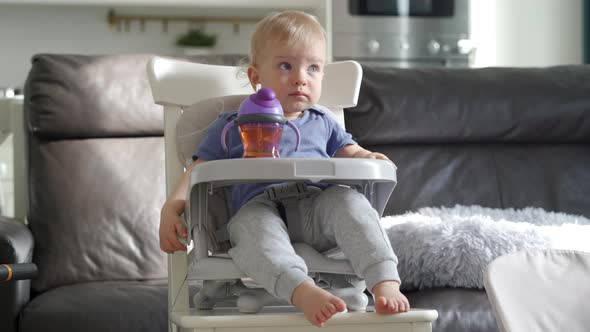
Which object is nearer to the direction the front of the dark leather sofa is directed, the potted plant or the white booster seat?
the white booster seat

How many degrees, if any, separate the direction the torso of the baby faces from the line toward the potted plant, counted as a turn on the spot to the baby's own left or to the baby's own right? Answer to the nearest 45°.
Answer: approximately 135° to the baby's own left

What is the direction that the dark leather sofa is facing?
toward the camera

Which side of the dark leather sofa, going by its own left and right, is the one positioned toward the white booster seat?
front

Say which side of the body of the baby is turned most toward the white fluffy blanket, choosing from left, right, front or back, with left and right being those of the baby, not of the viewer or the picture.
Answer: left

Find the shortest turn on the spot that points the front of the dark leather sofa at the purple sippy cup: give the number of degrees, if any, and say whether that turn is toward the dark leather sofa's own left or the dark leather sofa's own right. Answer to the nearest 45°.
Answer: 0° — it already faces it

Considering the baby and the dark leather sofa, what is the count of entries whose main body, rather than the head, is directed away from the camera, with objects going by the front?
0

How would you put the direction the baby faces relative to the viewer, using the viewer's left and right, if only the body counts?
facing the viewer and to the right of the viewer

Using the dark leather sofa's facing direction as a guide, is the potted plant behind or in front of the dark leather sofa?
behind
